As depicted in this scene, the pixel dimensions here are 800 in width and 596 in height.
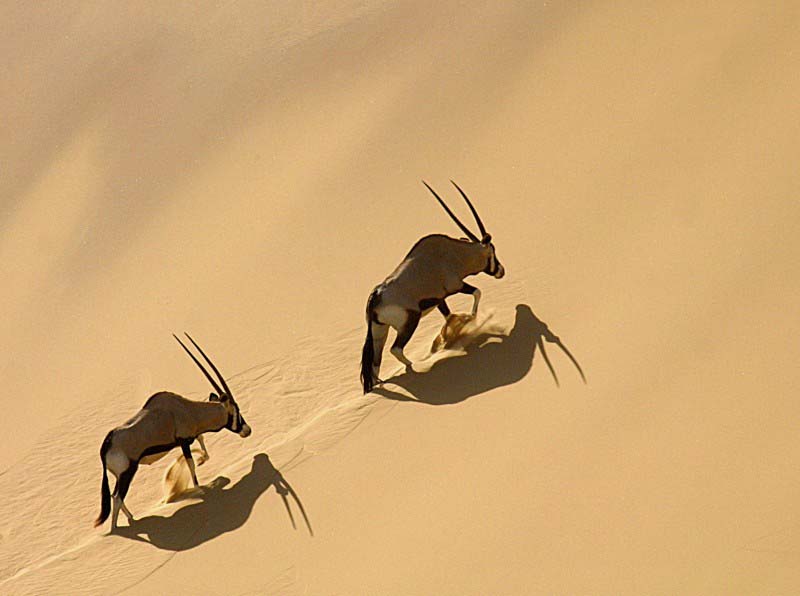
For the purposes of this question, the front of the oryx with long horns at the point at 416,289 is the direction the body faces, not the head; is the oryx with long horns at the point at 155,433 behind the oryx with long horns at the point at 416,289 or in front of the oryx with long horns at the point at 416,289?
behind

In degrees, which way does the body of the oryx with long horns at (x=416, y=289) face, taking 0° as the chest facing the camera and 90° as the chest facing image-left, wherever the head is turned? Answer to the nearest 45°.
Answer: approximately 270°
